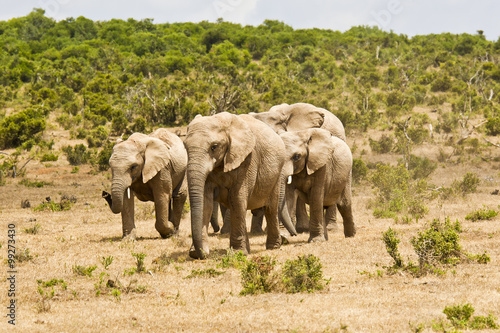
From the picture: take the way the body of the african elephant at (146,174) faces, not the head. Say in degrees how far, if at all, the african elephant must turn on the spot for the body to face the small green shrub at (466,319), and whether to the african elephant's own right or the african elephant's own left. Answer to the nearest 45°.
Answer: approximately 90° to the african elephant's own left

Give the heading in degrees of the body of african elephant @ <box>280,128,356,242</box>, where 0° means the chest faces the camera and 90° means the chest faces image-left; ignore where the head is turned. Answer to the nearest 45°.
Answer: approximately 45°

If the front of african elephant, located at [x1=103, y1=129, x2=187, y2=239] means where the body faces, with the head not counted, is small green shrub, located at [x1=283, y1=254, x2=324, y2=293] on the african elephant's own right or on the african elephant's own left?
on the african elephant's own left

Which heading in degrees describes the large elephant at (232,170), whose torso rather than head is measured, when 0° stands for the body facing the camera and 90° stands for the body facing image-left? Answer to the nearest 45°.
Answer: approximately 45°

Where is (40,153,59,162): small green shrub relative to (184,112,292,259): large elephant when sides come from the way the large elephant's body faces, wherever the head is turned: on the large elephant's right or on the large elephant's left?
on the large elephant's right

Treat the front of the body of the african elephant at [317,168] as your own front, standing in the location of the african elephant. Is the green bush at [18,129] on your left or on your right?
on your right

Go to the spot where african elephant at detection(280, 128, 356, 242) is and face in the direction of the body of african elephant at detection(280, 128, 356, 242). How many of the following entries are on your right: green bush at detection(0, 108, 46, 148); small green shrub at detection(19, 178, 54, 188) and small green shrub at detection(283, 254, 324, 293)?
2

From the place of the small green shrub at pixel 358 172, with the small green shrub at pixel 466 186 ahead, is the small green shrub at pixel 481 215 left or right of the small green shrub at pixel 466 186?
right
